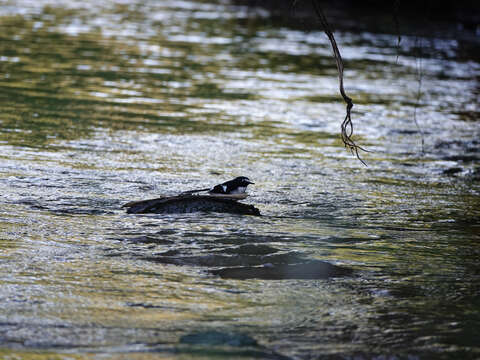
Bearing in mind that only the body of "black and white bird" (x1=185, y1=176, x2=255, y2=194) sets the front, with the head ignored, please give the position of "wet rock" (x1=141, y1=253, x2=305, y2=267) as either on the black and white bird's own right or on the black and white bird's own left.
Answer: on the black and white bird's own right

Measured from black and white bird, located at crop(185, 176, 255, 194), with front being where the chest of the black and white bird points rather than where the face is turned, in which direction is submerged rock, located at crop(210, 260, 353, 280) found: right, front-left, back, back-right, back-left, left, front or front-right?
right

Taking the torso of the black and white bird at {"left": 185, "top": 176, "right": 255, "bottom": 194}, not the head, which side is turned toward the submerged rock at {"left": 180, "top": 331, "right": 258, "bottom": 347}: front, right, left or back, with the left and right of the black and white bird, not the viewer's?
right

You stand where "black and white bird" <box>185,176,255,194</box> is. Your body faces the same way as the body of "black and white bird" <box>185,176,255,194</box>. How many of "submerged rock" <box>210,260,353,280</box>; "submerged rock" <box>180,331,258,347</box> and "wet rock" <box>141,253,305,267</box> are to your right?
3

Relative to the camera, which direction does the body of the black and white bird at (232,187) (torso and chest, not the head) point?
to the viewer's right

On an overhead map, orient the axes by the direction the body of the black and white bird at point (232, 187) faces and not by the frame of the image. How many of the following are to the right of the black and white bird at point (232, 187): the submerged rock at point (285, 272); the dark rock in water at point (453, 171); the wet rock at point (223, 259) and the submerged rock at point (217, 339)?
3

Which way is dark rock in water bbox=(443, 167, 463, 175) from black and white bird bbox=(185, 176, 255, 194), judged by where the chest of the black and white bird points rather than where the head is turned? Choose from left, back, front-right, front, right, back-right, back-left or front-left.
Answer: front-left
